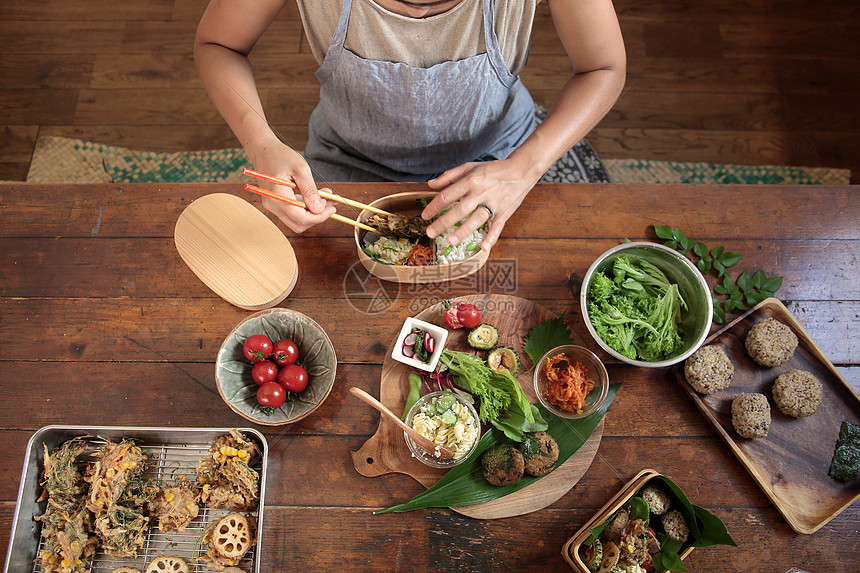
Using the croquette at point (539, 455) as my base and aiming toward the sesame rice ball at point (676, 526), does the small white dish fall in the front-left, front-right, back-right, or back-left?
back-left

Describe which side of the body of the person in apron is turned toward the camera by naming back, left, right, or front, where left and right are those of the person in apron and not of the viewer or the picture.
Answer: front

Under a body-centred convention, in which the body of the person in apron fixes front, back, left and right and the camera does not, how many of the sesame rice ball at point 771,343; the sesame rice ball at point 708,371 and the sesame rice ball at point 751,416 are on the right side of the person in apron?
0

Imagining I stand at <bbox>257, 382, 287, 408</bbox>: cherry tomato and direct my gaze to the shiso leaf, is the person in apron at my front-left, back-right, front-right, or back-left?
front-left

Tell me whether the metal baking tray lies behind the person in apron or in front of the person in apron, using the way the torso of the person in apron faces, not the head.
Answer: in front

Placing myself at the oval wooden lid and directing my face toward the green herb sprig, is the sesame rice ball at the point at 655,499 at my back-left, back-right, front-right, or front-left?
front-right
